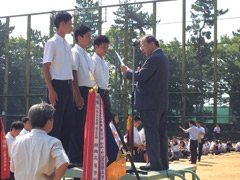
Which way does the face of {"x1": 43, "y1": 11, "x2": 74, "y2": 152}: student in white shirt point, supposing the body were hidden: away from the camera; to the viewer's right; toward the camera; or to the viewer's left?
to the viewer's right

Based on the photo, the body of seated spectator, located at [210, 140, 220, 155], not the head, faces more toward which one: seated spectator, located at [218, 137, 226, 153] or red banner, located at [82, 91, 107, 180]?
the red banner

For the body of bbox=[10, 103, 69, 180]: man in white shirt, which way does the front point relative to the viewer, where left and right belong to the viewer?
facing away from the viewer and to the right of the viewer

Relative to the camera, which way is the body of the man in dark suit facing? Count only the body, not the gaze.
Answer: to the viewer's left

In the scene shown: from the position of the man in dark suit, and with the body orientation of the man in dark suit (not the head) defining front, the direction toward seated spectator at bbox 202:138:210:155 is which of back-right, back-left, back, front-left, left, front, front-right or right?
right

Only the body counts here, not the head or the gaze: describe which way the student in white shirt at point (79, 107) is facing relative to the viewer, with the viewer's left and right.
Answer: facing to the right of the viewer

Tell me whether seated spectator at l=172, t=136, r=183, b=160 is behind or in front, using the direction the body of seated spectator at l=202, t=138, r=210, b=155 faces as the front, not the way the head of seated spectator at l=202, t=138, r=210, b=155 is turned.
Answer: in front

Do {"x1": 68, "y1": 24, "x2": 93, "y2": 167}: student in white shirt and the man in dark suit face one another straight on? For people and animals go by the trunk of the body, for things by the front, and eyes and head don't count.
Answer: yes

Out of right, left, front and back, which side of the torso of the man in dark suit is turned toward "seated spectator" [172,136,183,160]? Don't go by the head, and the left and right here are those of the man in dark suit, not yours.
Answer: right

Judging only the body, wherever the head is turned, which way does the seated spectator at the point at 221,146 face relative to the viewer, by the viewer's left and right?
facing the viewer and to the left of the viewer
